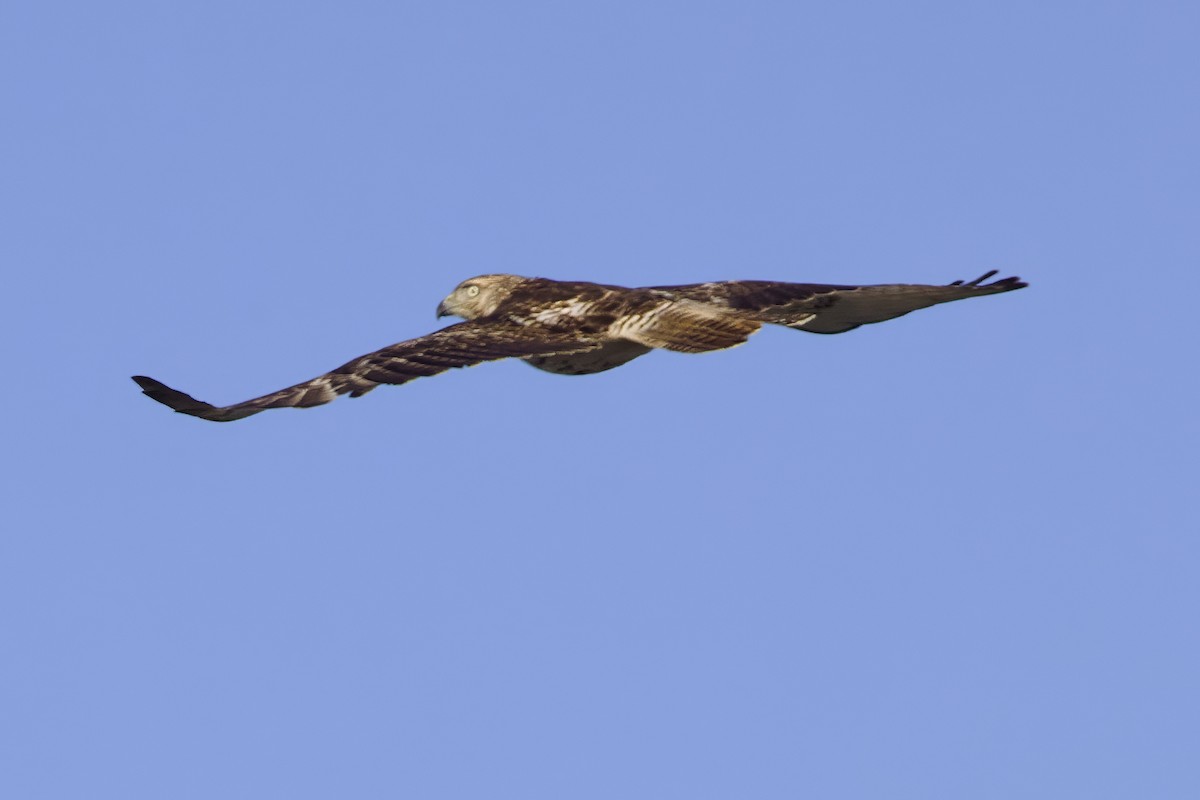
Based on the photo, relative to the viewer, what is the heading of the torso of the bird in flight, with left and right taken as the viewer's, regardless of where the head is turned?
facing away from the viewer and to the left of the viewer
